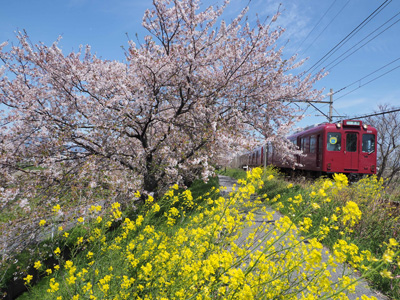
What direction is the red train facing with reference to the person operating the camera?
facing the viewer and to the right of the viewer

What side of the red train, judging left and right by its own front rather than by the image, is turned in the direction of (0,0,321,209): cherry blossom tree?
right
